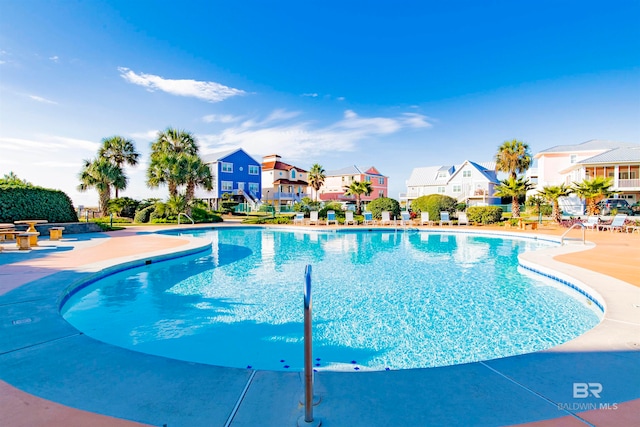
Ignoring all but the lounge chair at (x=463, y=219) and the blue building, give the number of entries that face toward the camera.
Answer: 2

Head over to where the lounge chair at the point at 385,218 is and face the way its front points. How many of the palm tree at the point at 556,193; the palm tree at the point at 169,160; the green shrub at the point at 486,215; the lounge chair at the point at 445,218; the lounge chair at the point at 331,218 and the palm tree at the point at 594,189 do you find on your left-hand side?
4

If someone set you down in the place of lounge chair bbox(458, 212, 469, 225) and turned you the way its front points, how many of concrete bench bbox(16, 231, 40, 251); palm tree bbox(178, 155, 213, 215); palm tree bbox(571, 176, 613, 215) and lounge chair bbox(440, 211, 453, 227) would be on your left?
1

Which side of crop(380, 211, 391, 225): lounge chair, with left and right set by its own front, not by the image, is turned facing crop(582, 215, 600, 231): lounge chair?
left

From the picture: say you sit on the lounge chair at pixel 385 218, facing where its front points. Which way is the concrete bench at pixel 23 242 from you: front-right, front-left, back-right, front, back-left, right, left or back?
front-right

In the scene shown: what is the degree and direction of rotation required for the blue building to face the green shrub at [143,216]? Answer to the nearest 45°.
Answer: approximately 45° to its right

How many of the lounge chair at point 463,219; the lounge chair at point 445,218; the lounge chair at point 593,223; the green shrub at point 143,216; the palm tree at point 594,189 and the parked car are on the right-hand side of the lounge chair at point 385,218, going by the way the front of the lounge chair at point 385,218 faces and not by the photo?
1

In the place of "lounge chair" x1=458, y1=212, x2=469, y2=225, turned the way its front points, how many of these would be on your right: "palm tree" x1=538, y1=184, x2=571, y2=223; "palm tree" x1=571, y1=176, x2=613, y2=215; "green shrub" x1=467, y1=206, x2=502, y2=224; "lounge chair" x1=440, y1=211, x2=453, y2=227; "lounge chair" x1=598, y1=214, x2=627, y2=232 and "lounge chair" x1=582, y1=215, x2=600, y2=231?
1

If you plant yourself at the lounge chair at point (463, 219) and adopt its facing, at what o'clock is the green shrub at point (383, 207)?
The green shrub is roughly at 3 o'clock from the lounge chair.

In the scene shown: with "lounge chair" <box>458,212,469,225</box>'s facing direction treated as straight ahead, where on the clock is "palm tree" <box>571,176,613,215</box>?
The palm tree is roughly at 9 o'clock from the lounge chair.

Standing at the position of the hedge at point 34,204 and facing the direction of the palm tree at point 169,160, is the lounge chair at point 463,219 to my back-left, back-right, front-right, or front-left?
front-right

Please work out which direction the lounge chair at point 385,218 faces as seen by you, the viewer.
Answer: facing the viewer

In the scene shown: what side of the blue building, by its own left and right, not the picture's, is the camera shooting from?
front

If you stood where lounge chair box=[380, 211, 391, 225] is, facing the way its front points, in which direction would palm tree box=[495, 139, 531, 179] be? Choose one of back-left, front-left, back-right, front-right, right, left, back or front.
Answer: back-left

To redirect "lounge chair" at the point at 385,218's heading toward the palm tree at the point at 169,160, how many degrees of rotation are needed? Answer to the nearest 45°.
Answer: approximately 90° to its right

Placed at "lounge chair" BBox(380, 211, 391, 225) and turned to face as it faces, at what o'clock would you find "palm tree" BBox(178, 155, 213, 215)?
The palm tree is roughly at 3 o'clock from the lounge chair.

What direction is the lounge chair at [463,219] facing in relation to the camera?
toward the camera

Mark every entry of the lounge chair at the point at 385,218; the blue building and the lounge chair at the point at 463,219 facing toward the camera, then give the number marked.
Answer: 3

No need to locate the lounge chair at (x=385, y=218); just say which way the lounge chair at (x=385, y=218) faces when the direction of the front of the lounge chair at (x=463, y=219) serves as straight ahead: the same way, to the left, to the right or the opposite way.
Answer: the same way

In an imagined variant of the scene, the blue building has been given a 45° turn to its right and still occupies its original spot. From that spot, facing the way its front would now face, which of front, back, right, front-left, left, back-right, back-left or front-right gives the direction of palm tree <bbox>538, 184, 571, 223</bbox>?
left
